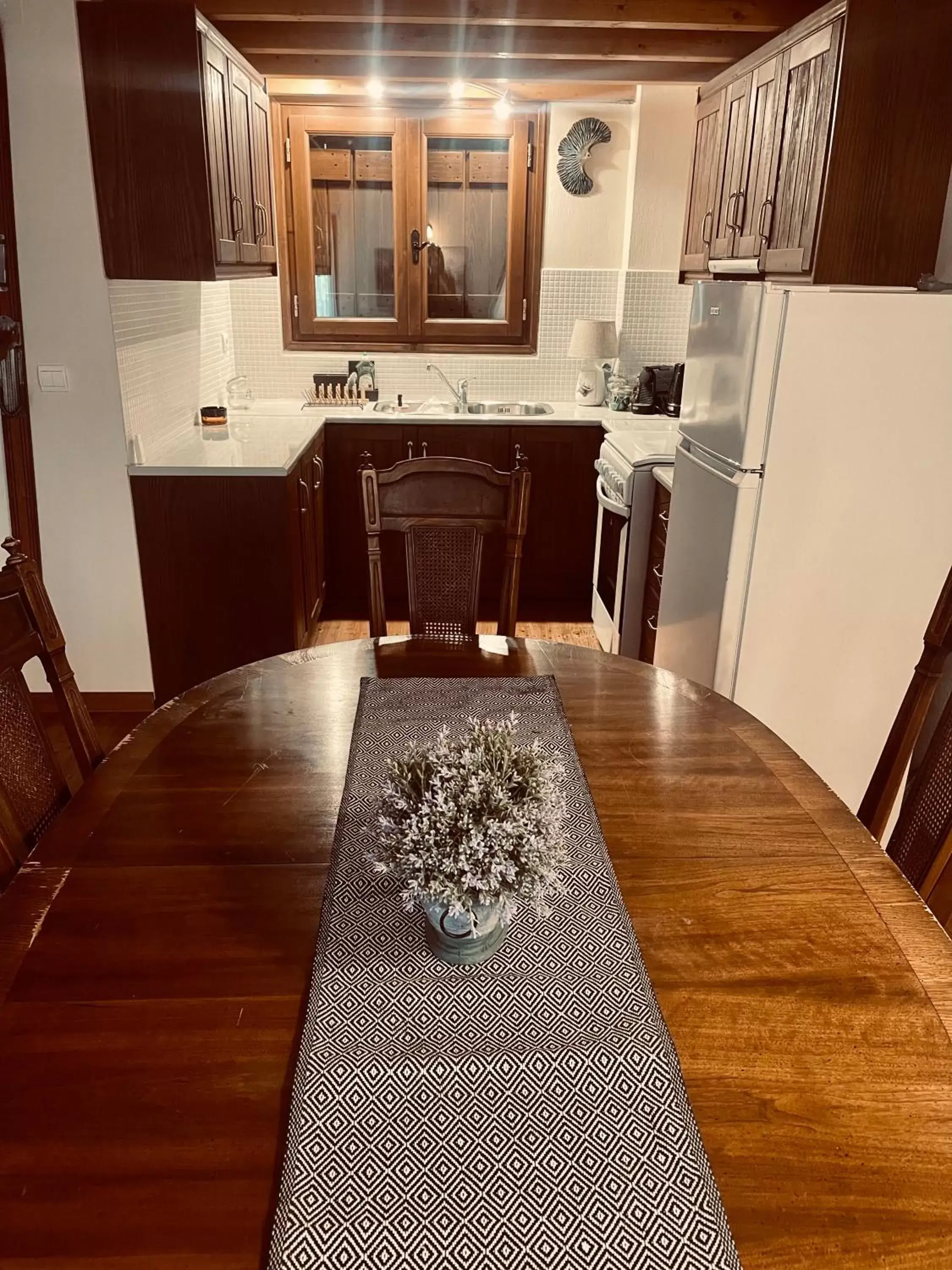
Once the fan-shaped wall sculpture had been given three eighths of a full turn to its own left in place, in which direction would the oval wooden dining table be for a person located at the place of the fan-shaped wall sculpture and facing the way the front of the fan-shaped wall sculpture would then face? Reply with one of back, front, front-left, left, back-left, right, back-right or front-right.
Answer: back-right

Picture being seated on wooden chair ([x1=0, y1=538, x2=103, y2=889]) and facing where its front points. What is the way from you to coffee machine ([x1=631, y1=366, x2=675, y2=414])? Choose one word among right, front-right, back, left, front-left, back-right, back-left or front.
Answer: left

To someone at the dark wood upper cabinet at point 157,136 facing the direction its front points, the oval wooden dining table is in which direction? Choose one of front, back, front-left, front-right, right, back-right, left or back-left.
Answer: right

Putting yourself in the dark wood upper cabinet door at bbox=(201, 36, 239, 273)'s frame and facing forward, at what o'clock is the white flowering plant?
The white flowering plant is roughly at 3 o'clock from the dark wood upper cabinet door.

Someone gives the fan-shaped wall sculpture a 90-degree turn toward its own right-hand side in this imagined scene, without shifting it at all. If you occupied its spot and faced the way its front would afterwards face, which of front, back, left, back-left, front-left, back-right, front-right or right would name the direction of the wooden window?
front

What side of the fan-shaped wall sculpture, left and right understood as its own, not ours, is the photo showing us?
front

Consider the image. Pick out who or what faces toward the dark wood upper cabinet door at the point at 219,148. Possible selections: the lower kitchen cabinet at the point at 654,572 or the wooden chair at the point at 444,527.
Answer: the lower kitchen cabinet

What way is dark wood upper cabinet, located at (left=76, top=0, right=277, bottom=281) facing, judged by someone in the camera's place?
facing to the right of the viewer

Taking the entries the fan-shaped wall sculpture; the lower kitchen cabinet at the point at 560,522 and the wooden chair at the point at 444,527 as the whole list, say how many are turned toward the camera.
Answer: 3

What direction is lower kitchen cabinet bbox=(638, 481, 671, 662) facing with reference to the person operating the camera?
facing to the left of the viewer

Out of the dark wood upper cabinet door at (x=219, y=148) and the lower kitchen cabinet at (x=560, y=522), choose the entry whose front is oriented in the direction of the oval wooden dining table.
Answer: the lower kitchen cabinet

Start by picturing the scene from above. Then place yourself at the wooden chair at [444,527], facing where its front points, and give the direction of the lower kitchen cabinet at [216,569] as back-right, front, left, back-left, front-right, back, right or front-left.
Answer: back-right

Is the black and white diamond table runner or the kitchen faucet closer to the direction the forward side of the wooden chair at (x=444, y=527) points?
the black and white diamond table runner

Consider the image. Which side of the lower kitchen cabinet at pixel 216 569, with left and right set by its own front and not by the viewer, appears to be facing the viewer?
right

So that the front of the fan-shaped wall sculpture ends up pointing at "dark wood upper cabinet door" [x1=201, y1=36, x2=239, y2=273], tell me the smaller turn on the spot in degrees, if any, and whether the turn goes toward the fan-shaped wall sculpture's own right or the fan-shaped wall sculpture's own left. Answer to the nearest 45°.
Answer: approximately 45° to the fan-shaped wall sculpture's own right

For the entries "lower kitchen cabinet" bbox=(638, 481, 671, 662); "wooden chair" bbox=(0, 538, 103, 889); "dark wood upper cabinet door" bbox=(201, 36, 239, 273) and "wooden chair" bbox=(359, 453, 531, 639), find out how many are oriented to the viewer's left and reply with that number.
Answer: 1

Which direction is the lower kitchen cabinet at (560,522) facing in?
toward the camera

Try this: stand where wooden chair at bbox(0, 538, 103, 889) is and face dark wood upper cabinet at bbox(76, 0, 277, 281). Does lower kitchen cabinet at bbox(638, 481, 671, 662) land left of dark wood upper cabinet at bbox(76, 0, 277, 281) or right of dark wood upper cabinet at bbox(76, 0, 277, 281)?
right
